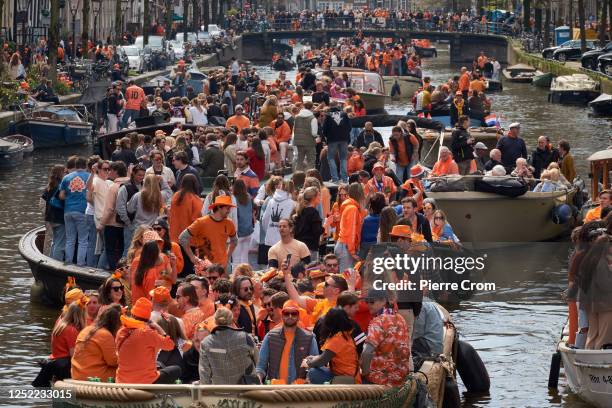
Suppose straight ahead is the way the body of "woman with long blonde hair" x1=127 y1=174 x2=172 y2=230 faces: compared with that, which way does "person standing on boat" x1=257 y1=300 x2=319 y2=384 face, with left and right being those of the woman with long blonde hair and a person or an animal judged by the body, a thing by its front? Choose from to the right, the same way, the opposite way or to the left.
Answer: the opposite way

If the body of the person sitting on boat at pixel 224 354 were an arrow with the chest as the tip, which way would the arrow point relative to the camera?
away from the camera

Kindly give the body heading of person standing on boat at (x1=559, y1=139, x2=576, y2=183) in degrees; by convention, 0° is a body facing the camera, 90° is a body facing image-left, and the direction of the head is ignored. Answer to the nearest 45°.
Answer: approximately 90°
